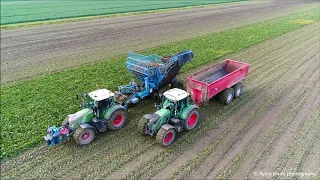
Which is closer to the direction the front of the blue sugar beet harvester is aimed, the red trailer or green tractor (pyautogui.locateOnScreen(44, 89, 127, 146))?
the green tractor

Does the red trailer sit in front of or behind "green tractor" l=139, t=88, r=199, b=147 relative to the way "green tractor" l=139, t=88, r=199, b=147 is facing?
behind

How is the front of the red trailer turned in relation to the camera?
facing the viewer and to the left of the viewer

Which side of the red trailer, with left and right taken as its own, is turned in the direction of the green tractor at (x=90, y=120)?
front

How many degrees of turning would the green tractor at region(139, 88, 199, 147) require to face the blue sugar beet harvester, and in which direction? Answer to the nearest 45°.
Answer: approximately 135° to its right

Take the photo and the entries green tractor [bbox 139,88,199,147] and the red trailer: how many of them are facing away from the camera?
0

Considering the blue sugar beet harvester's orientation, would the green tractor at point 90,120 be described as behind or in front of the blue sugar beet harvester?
in front

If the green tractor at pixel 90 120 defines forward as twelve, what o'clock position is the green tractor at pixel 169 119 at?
the green tractor at pixel 169 119 is roughly at 8 o'clock from the green tractor at pixel 90 120.

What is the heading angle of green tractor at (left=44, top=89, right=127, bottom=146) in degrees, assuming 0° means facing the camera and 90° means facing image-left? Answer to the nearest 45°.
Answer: approximately 45°

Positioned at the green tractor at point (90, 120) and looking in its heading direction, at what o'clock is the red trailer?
The red trailer is roughly at 7 o'clock from the green tractor.

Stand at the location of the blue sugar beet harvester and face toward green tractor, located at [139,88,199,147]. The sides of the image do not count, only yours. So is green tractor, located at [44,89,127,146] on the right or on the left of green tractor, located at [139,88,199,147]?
right

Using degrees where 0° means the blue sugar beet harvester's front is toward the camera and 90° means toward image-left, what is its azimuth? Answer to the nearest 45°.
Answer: approximately 45°
